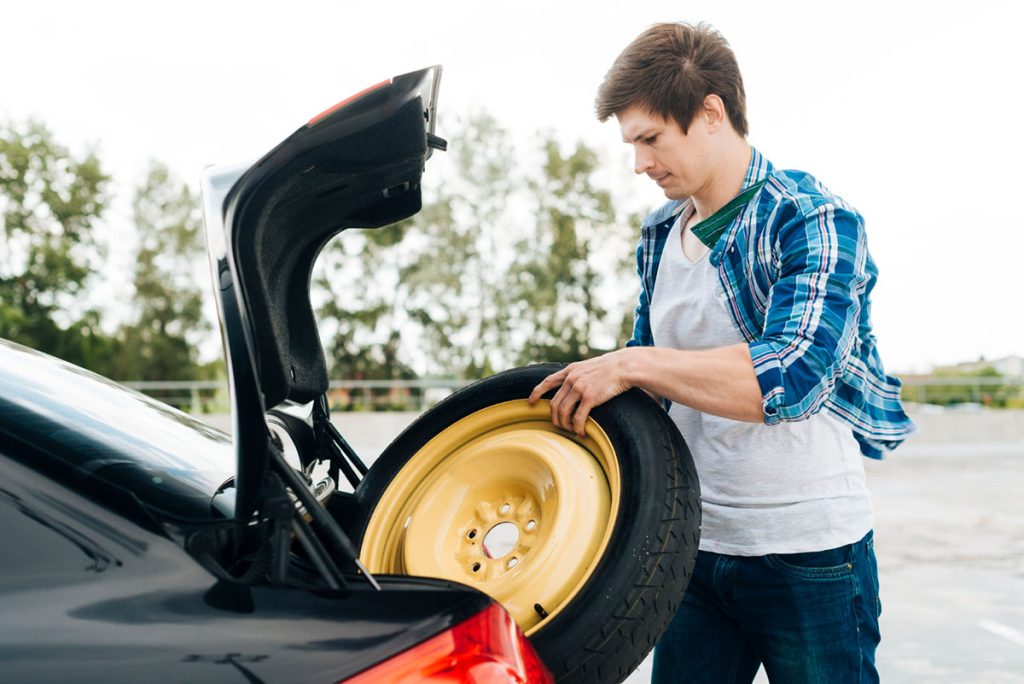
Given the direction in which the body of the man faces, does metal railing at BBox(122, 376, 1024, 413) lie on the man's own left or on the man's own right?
on the man's own right

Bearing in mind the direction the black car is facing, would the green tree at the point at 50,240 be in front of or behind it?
in front

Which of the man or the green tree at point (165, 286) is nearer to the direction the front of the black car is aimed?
the green tree

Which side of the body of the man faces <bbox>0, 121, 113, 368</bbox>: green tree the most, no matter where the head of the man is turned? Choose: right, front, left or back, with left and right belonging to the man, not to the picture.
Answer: right

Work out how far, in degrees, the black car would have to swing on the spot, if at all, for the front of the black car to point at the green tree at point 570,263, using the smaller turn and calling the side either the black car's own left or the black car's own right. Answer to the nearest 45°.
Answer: approximately 45° to the black car's own right

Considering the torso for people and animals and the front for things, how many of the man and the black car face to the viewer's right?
0

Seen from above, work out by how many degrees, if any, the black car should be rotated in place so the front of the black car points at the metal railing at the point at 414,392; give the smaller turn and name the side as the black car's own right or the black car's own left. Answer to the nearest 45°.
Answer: approximately 45° to the black car's own right

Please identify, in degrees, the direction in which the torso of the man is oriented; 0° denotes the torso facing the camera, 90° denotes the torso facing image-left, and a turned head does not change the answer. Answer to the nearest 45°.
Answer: approximately 45°

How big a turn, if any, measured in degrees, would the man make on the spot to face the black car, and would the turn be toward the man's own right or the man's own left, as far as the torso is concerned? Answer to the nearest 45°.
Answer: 0° — they already face it

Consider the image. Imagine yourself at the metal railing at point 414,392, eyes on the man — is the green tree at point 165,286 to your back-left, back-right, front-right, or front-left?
back-right

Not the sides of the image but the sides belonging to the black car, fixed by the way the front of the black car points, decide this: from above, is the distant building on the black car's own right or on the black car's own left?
on the black car's own right

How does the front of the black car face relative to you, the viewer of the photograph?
facing away from the viewer and to the left of the viewer

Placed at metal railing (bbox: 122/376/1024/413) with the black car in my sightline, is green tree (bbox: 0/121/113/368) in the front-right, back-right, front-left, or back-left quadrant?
back-right

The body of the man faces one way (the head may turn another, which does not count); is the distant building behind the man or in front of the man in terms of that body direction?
behind
